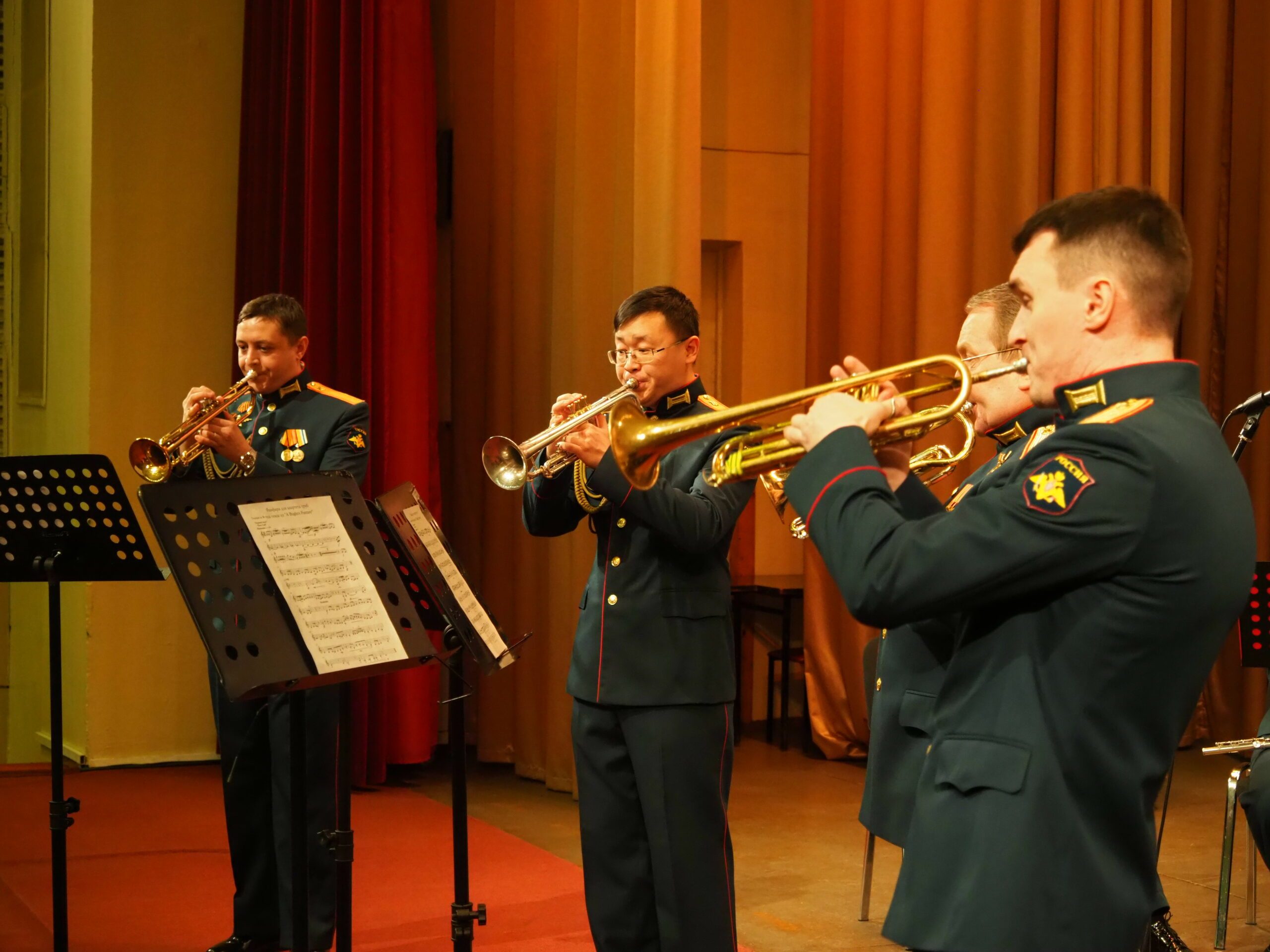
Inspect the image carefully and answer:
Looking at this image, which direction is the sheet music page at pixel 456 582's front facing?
to the viewer's right

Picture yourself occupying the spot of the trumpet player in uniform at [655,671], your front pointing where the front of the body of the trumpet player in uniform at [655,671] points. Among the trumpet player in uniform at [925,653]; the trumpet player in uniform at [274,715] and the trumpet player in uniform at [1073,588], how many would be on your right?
1

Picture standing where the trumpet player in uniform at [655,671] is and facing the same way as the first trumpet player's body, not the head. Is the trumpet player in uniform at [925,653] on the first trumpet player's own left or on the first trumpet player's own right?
on the first trumpet player's own left

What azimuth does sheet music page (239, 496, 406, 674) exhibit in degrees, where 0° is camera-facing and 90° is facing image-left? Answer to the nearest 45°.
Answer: approximately 315°

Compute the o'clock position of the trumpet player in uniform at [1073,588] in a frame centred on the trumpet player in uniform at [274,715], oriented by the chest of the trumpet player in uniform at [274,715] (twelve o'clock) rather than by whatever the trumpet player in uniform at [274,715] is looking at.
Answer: the trumpet player in uniform at [1073,588] is roughly at 10 o'clock from the trumpet player in uniform at [274,715].

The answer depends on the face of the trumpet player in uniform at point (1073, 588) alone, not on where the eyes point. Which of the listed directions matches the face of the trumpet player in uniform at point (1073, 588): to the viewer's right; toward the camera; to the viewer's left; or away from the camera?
to the viewer's left

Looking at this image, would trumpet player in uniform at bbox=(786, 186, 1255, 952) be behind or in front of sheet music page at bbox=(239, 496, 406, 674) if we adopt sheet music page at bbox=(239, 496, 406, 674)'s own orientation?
in front

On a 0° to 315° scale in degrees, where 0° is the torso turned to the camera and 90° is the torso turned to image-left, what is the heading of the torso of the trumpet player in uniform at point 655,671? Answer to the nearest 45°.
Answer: approximately 45°

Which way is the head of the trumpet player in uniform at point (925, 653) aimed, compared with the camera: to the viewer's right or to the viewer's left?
to the viewer's left

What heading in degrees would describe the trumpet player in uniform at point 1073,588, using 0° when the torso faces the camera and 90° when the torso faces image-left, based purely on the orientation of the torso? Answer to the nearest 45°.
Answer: approximately 90°

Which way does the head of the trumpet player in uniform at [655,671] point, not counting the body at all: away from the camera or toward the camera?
toward the camera

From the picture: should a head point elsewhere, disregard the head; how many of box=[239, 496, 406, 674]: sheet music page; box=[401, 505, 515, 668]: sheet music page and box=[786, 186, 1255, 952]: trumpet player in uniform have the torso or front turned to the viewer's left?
1

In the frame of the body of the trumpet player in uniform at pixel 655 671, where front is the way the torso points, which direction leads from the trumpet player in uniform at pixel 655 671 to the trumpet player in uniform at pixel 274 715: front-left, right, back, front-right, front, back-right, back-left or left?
right

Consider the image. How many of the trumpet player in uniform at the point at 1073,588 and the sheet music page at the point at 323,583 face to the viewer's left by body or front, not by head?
1

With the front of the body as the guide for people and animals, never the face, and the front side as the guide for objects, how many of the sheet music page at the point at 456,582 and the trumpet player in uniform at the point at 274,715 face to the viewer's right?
1
